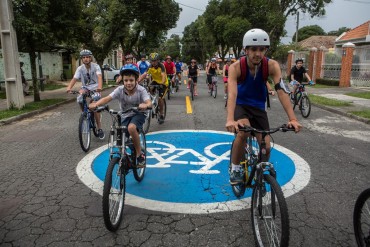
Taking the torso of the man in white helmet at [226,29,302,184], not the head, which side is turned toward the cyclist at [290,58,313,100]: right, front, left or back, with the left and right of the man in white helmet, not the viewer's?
back

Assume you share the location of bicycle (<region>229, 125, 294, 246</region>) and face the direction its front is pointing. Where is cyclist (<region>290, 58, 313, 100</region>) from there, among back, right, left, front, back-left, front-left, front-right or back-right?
back-left

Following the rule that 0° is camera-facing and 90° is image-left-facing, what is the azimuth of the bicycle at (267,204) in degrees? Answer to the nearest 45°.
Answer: approximately 315°

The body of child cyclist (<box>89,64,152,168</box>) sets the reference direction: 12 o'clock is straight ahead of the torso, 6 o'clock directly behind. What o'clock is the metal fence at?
The metal fence is roughly at 6 o'clock from the child cyclist.

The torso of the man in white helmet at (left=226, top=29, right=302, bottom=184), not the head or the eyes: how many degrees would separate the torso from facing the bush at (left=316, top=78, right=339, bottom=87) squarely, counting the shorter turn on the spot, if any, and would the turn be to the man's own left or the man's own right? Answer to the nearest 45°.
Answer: approximately 180°

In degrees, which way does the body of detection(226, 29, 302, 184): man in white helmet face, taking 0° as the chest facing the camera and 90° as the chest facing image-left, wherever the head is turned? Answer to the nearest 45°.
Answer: approximately 0°

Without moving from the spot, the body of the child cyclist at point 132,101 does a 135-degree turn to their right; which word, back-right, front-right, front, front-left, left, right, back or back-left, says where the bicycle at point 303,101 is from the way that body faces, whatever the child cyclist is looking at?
front-right

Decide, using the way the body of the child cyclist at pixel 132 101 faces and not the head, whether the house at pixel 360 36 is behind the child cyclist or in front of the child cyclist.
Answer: behind

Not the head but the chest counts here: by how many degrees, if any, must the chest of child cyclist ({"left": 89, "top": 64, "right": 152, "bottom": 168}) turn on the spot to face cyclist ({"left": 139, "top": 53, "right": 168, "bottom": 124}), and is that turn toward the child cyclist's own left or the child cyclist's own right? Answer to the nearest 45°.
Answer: approximately 135° to the child cyclist's own right

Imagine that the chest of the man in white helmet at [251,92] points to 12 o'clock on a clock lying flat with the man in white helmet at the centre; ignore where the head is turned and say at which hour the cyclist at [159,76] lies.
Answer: The cyclist is roughly at 5 o'clock from the man in white helmet.

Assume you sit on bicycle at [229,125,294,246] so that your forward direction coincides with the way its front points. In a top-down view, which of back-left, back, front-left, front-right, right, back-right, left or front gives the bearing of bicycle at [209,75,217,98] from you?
back-left

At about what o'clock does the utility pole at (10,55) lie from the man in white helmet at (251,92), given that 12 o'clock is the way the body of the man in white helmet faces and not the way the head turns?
The utility pole is roughly at 4 o'clock from the man in white helmet.

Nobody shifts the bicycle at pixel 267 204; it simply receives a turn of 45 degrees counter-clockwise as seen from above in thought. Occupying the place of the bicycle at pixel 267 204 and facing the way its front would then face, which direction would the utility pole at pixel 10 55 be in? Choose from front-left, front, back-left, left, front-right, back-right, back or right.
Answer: back-left

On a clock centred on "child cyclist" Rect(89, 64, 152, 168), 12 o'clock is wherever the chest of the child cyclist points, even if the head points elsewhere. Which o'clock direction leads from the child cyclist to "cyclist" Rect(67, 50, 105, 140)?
The cyclist is roughly at 4 o'clock from the child cyclist.
